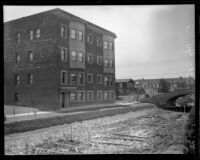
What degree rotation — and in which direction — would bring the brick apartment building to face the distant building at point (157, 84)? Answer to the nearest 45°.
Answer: approximately 45° to its left

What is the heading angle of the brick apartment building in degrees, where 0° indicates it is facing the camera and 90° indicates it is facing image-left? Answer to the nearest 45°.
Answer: approximately 315°

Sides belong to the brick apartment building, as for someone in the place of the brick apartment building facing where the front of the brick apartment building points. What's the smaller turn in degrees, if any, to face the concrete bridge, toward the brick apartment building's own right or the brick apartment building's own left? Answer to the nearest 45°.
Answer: approximately 45° to the brick apartment building's own left

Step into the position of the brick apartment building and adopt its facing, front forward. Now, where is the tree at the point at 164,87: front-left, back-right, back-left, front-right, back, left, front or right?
front-left

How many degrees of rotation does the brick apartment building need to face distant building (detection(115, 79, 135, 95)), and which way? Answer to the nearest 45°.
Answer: approximately 45° to its left

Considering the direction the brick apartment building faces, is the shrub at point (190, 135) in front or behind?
in front
